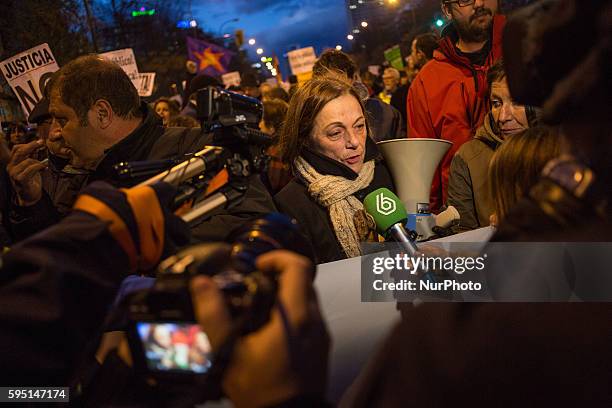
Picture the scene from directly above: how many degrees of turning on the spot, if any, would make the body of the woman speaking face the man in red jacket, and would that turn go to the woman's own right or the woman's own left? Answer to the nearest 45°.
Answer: approximately 90° to the woman's own left

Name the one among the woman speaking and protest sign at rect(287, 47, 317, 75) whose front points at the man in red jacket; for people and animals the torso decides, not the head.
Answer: the protest sign

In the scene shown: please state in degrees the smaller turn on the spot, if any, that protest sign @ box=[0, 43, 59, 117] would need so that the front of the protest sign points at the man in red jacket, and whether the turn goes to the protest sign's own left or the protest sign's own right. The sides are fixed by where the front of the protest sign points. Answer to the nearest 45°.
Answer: approximately 45° to the protest sign's own left

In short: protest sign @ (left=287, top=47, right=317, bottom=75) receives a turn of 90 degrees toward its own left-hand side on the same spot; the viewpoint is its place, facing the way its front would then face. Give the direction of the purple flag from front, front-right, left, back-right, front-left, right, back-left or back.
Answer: back-left

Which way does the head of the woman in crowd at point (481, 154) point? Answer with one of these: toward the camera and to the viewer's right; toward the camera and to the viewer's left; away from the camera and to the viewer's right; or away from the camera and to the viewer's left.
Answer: toward the camera and to the viewer's left

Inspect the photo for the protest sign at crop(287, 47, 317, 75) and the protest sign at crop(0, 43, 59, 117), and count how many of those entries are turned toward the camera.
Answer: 2

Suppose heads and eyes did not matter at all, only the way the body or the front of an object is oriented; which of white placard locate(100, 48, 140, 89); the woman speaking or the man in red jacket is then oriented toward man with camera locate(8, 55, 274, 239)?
the white placard

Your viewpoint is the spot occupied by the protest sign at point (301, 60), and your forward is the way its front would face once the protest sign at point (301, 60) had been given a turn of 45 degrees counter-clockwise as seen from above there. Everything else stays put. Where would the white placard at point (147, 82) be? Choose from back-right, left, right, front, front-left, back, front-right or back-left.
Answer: right

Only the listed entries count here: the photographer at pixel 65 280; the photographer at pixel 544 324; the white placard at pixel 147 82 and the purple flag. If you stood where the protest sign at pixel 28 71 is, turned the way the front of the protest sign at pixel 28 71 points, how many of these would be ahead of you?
2

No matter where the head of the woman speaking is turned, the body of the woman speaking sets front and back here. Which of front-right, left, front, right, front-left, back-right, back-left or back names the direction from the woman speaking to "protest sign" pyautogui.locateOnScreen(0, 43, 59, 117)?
back

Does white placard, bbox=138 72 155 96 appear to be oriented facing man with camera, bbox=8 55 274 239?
yes
